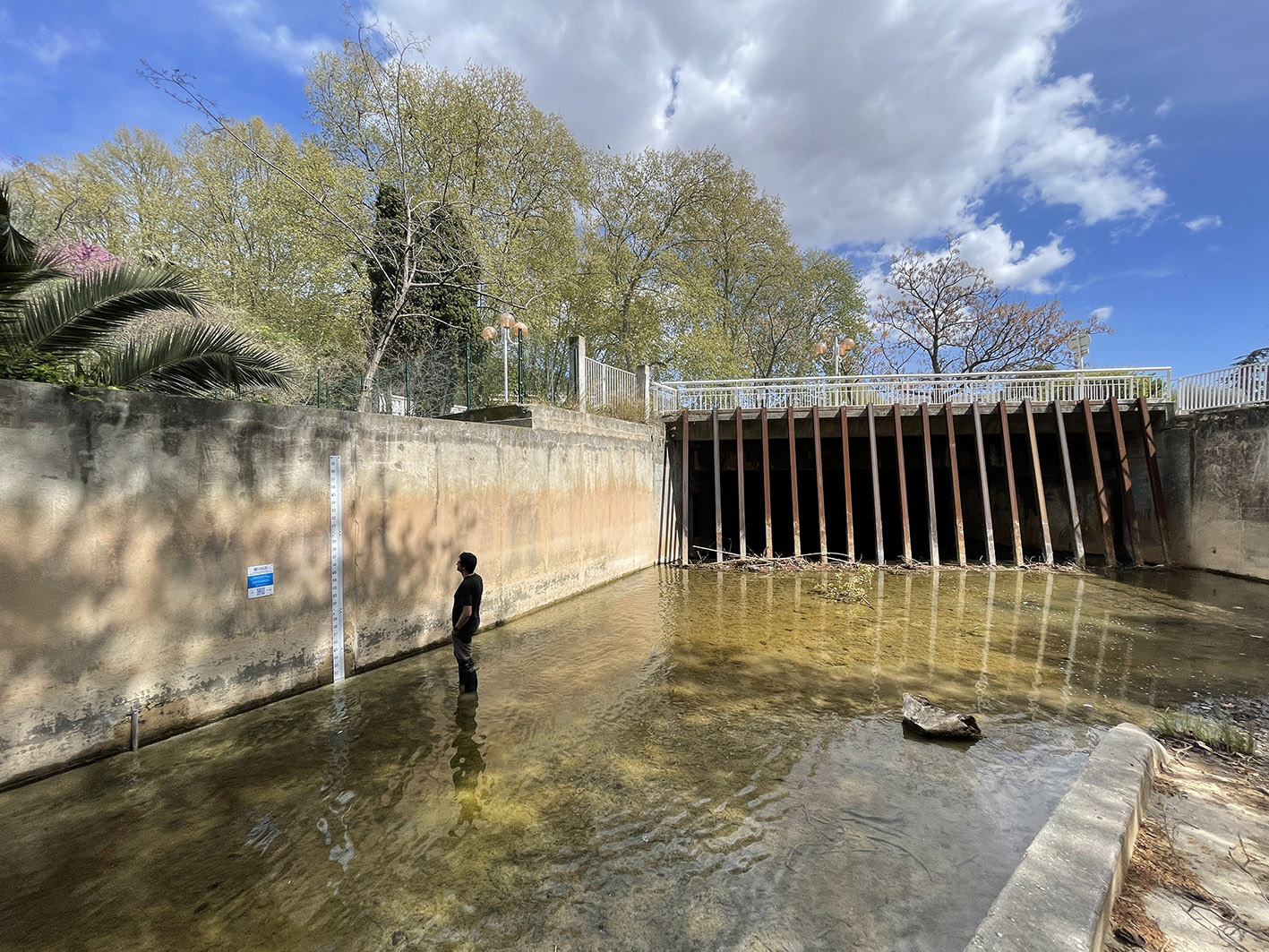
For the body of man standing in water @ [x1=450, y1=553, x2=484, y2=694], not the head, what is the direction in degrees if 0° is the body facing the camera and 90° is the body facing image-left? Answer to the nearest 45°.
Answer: approximately 135°

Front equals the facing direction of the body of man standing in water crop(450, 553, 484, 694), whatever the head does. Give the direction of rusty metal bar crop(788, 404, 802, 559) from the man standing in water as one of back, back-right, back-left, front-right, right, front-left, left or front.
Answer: right

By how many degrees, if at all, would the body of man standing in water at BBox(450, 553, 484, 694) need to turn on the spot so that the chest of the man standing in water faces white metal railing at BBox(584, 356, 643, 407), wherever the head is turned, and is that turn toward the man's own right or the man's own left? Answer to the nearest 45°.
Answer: approximately 90° to the man's own right

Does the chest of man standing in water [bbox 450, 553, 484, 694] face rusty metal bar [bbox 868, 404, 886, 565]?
no

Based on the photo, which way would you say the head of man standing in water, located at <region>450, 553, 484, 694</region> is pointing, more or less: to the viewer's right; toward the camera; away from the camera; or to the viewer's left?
to the viewer's left

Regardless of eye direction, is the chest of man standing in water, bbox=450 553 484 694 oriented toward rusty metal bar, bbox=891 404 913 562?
no

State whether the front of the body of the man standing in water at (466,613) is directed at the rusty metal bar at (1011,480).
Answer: no

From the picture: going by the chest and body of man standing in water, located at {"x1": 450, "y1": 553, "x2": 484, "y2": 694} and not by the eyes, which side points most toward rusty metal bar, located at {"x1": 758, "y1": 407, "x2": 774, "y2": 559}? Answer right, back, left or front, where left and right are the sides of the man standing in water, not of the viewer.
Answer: right

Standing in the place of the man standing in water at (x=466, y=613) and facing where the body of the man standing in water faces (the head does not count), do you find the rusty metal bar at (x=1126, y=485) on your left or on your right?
on your right

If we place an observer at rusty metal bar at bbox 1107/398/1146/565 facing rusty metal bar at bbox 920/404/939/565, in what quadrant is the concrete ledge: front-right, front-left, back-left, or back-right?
front-left

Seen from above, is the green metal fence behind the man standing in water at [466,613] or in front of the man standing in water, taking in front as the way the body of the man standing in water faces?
in front

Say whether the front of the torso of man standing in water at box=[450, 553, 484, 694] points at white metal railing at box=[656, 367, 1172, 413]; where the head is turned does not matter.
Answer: no

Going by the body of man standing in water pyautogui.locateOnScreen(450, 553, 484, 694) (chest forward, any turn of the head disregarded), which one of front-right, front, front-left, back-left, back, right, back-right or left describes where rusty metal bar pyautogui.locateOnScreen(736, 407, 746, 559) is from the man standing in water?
right

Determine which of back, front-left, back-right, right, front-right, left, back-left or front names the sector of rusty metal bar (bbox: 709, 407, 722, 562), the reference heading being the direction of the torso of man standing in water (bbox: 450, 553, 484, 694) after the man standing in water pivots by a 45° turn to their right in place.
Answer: front-right
